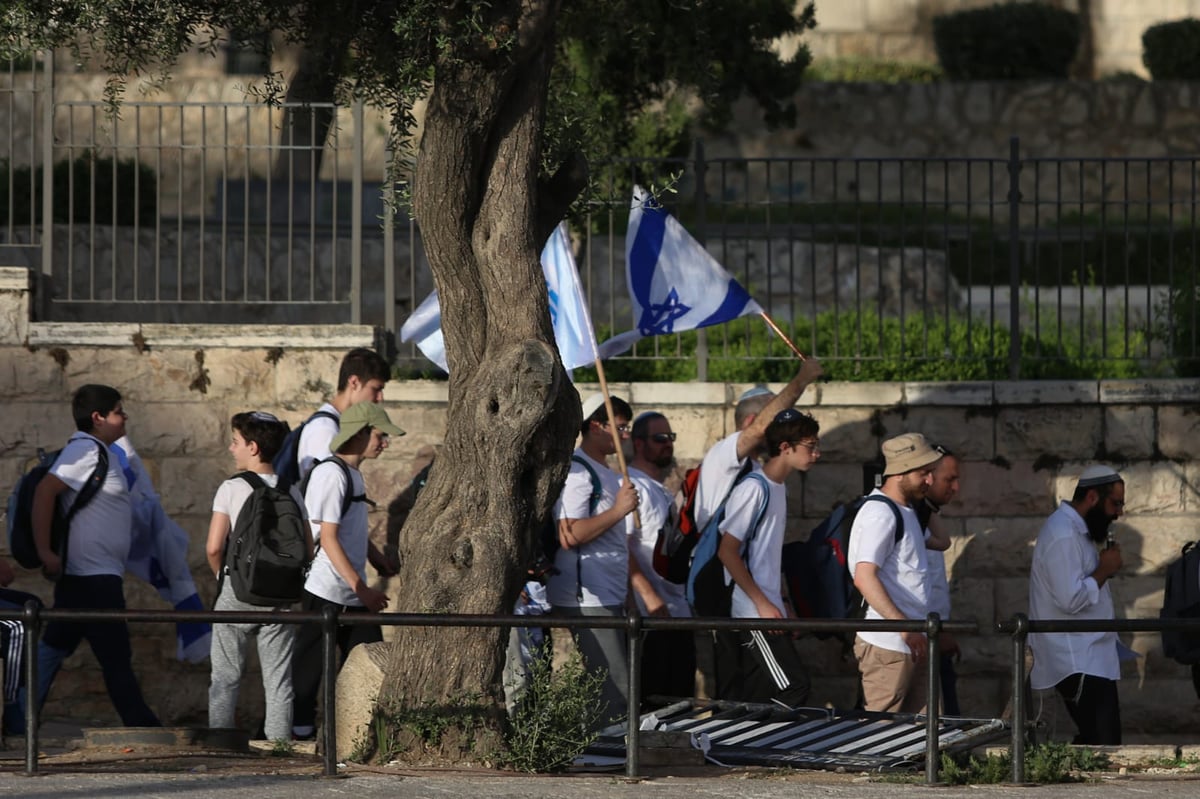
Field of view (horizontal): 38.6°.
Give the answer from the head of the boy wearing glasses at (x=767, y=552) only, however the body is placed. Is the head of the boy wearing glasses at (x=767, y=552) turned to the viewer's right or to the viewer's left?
to the viewer's right

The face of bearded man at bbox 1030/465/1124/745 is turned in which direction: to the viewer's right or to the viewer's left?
to the viewer's right

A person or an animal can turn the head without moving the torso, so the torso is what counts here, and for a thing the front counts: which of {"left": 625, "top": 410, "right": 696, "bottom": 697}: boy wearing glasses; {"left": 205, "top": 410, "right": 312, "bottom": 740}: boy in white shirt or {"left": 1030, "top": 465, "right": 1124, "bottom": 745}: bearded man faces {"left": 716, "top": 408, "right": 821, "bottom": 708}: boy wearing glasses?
{"left": 625, "top": 410, "right": 696, "bottom": 697}: boy wearing glasses

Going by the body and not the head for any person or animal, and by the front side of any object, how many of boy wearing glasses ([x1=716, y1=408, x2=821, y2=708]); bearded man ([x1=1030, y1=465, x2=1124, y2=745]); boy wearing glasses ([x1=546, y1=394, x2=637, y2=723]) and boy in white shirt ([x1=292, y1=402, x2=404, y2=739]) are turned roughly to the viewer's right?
4

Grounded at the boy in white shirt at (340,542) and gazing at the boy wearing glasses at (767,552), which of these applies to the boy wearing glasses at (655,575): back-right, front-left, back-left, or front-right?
front-left

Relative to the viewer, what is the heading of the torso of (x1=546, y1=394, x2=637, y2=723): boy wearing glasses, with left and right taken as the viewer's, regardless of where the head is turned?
facing to the right of the viewer

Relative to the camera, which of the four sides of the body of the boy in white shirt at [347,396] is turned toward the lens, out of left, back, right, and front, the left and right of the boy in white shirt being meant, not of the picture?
right

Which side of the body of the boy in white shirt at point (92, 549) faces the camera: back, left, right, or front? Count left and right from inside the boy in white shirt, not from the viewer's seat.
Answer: right

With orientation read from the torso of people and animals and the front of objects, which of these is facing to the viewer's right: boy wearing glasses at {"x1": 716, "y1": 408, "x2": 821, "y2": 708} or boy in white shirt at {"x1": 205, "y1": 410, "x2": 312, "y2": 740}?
the boy wearing glasses

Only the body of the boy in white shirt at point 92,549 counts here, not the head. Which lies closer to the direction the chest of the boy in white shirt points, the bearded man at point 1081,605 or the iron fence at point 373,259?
the bearded man

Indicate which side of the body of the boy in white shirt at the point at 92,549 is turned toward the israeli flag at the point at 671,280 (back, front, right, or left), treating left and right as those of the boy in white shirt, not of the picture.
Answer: front

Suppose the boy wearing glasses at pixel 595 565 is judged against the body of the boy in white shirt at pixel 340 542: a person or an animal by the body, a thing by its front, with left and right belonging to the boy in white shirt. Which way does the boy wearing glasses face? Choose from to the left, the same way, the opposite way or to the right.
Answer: the same way

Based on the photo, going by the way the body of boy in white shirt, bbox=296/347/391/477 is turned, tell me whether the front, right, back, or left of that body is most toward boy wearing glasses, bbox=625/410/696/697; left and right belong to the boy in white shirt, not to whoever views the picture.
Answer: front

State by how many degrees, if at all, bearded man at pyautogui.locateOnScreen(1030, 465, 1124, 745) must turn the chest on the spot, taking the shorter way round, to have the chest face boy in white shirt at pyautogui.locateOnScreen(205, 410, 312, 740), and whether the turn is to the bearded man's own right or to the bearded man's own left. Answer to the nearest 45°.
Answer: approximately 180°

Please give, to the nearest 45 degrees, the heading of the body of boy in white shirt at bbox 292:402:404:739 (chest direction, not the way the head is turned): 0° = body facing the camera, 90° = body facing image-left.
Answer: approximately 270°

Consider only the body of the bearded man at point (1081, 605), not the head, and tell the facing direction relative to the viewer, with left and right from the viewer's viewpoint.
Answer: facing to the right of the viewer

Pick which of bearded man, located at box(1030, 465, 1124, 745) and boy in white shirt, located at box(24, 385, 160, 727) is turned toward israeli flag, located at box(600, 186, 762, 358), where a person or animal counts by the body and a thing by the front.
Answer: the boy in white shirt

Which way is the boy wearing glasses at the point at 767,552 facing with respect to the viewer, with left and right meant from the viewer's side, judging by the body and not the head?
facing to the right of the viewer

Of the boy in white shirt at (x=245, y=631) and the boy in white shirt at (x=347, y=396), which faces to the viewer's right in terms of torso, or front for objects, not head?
the boy in white shirt at (x=347, y=396)

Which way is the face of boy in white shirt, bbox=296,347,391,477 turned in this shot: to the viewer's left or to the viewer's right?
to the viewer's right
